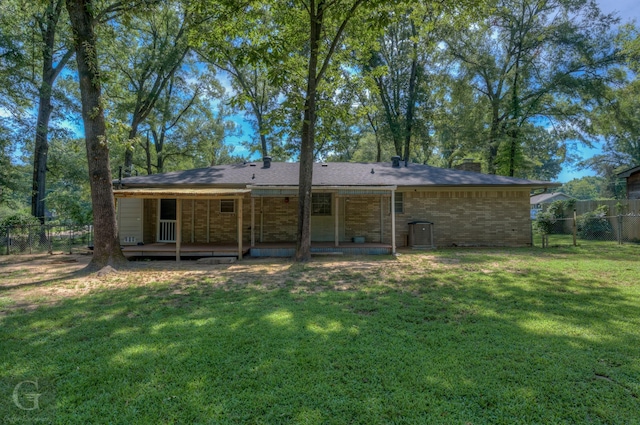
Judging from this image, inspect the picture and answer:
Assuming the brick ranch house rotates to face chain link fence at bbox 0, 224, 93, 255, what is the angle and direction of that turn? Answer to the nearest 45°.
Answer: approximately 90° to its left

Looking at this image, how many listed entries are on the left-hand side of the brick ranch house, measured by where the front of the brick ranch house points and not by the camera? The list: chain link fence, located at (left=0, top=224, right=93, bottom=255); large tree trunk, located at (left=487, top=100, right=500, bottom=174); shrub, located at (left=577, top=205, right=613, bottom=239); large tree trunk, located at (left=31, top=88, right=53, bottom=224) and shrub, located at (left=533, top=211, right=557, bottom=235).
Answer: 2

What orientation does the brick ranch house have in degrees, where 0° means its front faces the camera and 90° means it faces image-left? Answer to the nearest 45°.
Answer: approximately 180°

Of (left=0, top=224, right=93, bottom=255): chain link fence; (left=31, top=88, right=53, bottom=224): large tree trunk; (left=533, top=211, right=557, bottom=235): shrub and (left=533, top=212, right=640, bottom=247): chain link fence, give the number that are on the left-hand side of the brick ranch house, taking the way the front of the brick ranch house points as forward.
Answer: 2

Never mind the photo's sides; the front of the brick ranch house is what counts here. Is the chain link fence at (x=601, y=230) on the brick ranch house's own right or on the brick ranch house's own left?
on the brick ranch house's own right

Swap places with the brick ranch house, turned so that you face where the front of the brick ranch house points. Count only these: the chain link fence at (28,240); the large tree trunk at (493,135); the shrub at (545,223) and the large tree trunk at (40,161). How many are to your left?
2

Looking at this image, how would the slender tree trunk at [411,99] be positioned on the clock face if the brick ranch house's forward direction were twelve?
The slender tree trunk is roughly at 1 o'clock from the brick ranch house.

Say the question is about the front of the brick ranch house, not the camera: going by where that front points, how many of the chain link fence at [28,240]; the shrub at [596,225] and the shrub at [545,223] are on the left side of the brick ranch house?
1

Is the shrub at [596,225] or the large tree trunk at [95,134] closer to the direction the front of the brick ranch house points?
the shrub

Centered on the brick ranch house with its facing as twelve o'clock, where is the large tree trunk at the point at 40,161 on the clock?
The large tree trunk is roughly at 9 o'clock from the brick ranch house.
